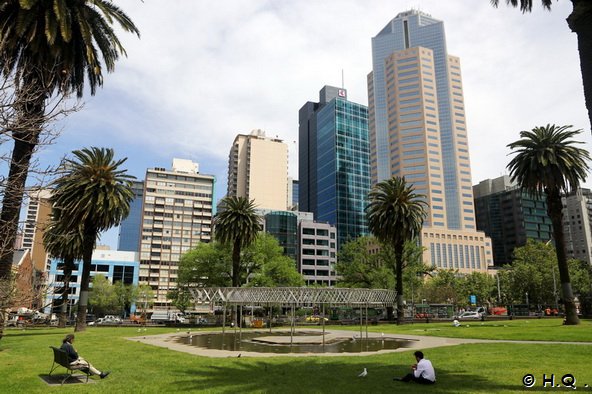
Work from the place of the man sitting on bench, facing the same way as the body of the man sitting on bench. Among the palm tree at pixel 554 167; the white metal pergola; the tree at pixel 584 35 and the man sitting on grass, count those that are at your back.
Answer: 0

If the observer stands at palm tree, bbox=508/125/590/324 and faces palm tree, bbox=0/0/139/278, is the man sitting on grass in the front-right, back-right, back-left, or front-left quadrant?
front-left

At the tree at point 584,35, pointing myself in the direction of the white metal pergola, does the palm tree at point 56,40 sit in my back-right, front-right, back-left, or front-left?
front-left

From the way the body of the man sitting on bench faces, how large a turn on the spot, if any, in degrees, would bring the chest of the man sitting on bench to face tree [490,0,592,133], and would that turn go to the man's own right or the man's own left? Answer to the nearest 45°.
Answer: approximately 45° to the man's own right

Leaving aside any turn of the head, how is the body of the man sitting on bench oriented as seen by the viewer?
to the viewer's right

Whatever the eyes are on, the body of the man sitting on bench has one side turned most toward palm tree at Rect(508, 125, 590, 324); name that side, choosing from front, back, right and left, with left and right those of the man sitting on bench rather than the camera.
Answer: front

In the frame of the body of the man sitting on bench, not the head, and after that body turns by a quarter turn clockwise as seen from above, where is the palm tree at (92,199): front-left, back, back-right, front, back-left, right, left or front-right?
back

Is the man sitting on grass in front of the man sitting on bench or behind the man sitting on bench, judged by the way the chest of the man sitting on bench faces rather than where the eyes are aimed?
in front

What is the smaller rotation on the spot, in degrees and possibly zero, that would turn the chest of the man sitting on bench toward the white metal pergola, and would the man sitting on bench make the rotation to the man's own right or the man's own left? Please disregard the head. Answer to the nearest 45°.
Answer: approximately 45° to the man's own left

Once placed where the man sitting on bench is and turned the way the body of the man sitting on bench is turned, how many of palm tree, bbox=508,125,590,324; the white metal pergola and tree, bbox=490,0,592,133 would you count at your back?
0

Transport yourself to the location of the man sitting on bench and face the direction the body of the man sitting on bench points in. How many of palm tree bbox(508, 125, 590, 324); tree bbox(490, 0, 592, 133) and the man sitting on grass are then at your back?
0

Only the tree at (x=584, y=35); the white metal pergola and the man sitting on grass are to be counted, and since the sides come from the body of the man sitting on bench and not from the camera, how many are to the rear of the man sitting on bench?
0

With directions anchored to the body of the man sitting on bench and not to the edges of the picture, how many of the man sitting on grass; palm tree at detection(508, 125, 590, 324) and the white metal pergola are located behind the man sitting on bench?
0
